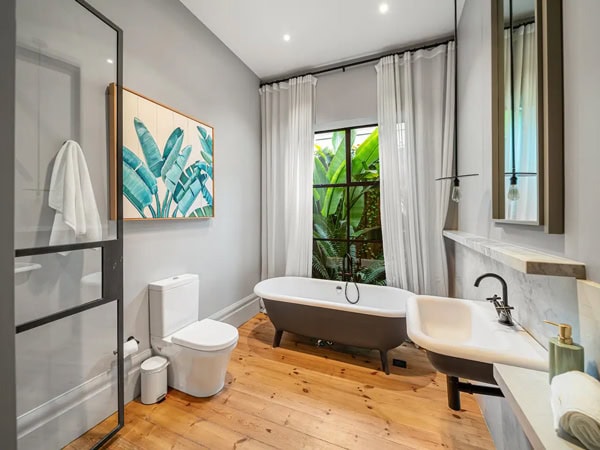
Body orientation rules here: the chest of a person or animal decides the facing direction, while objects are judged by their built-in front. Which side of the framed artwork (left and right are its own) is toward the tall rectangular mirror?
front

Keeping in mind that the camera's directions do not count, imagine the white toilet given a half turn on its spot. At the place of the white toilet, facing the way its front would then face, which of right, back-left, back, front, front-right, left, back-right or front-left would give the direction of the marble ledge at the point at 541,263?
back

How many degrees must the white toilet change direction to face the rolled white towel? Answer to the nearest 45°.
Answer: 0° — it already faces it

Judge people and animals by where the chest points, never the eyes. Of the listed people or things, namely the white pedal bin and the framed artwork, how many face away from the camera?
0

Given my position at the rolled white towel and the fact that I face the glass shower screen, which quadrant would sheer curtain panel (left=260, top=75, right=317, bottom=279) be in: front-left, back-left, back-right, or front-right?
front-right

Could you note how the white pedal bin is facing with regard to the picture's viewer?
facing the viewer and to the right of the viewer

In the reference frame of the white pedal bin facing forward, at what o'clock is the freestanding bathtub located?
The freestanding bathtub is roughly at 11 o'clock from the white pedal bin.

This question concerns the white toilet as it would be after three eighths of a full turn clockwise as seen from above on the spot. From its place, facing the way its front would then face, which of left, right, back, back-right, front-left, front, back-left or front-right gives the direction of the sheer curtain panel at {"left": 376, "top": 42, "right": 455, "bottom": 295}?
back

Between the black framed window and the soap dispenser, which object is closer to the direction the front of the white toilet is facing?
the soap dispenser

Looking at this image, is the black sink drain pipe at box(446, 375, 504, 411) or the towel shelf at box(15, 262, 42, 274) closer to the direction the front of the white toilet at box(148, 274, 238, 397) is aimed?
the black sink drain pipe

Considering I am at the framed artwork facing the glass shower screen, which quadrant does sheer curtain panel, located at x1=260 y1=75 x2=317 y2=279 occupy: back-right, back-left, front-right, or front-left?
back-left

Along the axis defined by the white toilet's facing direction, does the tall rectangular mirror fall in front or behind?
in front

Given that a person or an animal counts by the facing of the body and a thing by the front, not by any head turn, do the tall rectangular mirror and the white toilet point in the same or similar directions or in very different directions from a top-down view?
very different directions

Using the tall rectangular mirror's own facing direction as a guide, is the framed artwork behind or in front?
in front
